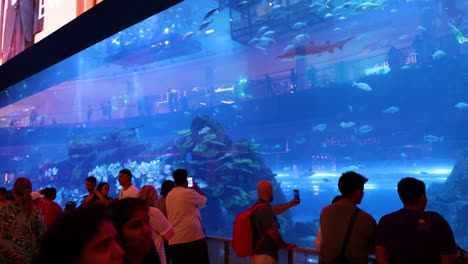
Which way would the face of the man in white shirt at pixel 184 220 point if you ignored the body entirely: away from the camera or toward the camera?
away from the camera

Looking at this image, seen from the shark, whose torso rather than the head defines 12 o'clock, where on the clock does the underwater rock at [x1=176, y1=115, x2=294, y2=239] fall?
The underwater rock is roughly at 10 o'clock from the shark.

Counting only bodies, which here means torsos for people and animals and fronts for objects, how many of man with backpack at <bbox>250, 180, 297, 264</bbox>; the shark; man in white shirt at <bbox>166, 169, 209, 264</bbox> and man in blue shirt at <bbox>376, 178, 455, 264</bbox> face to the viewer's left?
1

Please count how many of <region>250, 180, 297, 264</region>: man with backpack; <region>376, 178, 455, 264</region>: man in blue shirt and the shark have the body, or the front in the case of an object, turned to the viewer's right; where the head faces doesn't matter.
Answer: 1

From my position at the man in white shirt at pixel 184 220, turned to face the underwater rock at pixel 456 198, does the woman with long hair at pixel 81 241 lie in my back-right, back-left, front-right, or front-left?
back-right

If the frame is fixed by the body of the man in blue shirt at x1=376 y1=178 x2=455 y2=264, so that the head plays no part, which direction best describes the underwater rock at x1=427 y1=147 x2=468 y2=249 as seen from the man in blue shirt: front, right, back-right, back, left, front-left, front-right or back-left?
front

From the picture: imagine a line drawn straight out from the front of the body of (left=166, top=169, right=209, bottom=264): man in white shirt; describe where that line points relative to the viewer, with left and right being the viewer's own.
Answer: facing away from the viewer and to the right of the viewer

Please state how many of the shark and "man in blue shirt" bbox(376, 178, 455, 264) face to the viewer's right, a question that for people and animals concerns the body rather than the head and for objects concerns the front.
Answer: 0

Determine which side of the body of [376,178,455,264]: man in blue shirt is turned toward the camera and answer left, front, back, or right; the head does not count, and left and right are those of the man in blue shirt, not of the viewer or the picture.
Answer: back

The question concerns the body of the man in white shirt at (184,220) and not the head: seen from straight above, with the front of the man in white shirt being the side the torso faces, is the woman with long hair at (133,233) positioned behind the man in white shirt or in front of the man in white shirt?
behind
